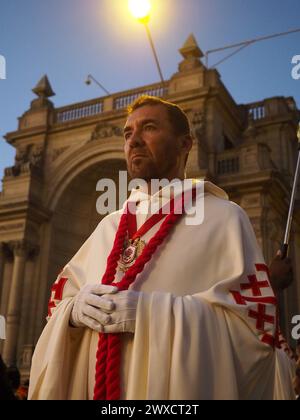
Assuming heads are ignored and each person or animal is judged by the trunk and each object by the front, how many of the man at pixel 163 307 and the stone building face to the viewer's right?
0

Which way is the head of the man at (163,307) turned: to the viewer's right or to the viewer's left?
to the viewer's left

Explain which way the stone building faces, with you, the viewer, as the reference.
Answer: facing the viewer and to the left of the viewer

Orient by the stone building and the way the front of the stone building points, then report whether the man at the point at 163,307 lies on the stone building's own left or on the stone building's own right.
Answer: on the stone building's own left

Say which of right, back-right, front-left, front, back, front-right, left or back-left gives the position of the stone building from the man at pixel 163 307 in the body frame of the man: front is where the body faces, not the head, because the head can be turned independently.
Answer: back-right

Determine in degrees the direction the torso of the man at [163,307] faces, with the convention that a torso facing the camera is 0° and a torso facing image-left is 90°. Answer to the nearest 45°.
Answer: approximately 45°

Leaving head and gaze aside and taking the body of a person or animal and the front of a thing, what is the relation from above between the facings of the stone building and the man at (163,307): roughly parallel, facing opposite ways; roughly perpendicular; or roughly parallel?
roughly parallel
